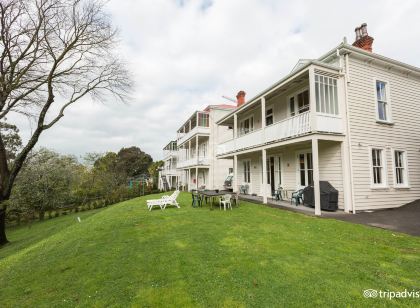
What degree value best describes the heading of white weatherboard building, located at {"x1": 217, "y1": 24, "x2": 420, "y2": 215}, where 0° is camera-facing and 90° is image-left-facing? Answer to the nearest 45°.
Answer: approximately 45°

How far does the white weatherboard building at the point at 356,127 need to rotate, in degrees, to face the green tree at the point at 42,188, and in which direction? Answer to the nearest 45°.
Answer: approximately 45° to its right

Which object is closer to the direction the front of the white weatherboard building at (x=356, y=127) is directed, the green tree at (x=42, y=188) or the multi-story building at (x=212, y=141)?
the green tree

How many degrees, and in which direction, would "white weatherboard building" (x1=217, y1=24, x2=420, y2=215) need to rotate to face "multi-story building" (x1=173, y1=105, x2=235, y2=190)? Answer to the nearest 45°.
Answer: approximately 90° to its right

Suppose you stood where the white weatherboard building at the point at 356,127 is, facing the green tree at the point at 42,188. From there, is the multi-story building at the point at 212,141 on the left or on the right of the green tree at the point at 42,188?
right
